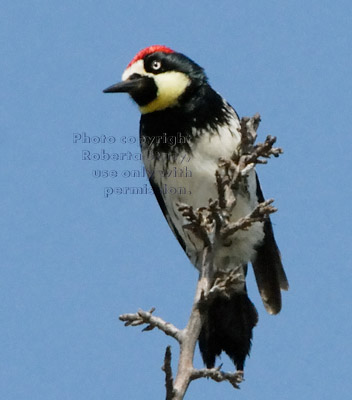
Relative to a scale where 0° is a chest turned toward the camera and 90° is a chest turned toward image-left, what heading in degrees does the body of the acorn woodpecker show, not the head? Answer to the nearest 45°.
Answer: approximately 45°

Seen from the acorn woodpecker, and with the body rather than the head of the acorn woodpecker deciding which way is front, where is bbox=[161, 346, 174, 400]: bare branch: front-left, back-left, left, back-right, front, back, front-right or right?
front-right
